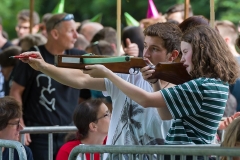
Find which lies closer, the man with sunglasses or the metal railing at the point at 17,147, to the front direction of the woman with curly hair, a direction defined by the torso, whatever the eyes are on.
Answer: the metal railing

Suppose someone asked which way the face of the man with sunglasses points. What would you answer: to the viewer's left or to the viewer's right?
to the viewer's right

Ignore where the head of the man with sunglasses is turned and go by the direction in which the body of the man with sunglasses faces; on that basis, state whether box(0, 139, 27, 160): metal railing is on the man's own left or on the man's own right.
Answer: on the man's own right

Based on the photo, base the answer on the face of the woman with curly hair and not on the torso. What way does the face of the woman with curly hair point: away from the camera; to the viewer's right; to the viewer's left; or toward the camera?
to the viewer's left

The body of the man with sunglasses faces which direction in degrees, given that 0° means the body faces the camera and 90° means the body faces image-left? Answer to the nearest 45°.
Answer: approximately 315°

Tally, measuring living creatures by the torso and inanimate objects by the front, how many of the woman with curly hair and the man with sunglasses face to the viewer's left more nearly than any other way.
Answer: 1

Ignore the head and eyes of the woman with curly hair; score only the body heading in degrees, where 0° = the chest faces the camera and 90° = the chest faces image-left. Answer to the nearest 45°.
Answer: approximately 90°

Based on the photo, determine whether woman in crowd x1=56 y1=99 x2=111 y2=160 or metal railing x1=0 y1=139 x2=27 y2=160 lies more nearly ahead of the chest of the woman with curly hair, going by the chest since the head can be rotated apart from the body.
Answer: the metal railing

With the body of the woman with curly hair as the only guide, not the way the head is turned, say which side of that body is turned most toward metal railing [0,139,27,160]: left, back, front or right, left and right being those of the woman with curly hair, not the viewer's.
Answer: front

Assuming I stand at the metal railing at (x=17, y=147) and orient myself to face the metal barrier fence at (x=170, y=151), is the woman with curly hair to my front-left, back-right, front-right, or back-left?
front-left
